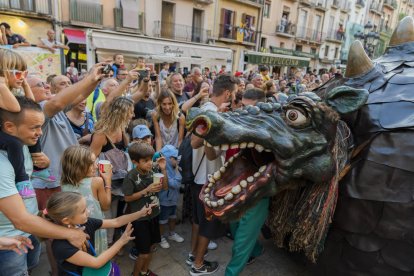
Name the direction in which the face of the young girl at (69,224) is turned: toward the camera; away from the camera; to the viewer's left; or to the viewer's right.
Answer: to the viewer's right

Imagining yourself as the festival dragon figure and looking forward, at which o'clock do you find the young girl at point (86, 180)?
The young girl is roughly at 12 o'clock from the festival dragon figure.

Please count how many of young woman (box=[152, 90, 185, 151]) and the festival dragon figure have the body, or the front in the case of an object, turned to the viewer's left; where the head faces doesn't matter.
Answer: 1

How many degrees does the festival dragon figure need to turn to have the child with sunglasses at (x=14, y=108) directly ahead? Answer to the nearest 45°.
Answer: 0° — it already faces them

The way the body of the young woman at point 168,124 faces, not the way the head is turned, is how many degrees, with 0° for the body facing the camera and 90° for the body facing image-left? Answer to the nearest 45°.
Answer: approximately 0°

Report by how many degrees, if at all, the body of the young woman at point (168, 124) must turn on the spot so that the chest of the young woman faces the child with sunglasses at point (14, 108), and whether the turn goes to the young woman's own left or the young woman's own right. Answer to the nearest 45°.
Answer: approximately 45° to the young woman's own right

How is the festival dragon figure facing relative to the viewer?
to the viewer's left
